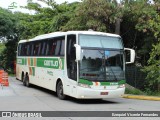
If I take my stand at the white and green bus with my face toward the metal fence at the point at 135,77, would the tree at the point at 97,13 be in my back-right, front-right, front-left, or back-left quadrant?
front-left

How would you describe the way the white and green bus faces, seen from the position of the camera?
facing the viewer and to the right of the viewer

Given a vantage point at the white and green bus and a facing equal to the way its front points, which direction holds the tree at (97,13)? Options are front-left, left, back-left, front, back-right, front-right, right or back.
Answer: back-left

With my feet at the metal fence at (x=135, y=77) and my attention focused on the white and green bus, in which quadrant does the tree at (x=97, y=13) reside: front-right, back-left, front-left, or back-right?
front-right

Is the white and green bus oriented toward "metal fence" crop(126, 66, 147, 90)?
no
